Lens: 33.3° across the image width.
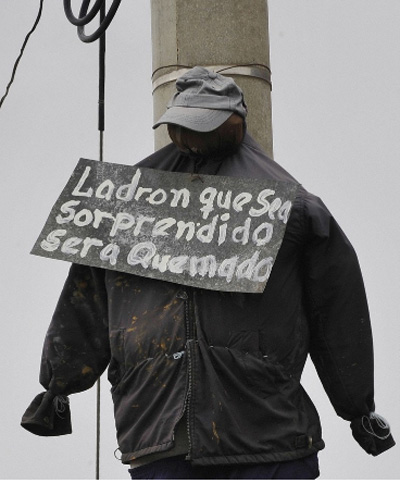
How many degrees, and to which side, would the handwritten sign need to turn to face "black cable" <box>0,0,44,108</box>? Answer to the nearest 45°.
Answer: approximately 135° to its right

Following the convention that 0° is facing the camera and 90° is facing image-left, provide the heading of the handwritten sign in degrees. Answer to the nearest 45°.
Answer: approximately 0°
